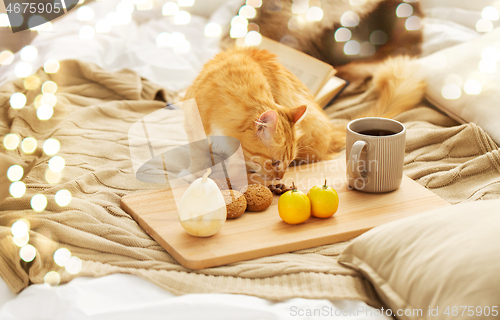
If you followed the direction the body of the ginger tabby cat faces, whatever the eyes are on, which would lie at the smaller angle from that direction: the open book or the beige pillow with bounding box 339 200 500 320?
the beige pillow

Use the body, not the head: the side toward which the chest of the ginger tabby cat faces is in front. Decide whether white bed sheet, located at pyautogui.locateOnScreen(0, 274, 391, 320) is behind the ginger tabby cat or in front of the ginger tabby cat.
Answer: in front

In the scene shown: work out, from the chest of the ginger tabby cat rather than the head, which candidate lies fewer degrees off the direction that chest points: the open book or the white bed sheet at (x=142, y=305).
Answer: the white bed sheet

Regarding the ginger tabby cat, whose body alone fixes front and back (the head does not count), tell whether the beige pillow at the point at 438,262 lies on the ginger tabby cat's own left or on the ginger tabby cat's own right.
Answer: on the ginger tabby cat's own left
